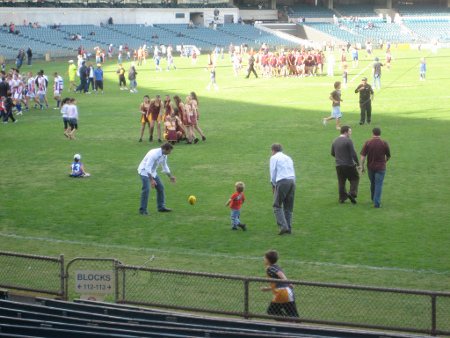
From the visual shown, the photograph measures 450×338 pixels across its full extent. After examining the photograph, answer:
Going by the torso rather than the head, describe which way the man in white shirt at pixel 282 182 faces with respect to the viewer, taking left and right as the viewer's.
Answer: facing away from the viewer and to the left of the viewer

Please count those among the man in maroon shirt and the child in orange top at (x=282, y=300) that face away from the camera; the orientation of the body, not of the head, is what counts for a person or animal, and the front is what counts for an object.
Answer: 1

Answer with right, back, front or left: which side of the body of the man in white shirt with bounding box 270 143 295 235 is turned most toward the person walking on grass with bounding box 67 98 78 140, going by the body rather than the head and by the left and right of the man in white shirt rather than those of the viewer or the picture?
front

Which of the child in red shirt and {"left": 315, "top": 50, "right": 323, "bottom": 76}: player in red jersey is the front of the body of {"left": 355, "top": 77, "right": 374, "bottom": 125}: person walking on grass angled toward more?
the child in red shirt

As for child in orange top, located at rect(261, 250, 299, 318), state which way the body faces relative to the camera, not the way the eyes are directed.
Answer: to the viewer's left

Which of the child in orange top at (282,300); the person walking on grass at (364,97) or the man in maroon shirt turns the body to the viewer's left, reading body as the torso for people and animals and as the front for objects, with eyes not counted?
the child in orange top

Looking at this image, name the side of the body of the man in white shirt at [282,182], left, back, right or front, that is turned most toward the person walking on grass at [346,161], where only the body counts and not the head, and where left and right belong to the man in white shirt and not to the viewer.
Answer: right

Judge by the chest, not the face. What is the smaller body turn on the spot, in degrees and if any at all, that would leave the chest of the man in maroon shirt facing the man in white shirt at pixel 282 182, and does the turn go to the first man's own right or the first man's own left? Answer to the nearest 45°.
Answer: approximately 135° to the first man's own left
